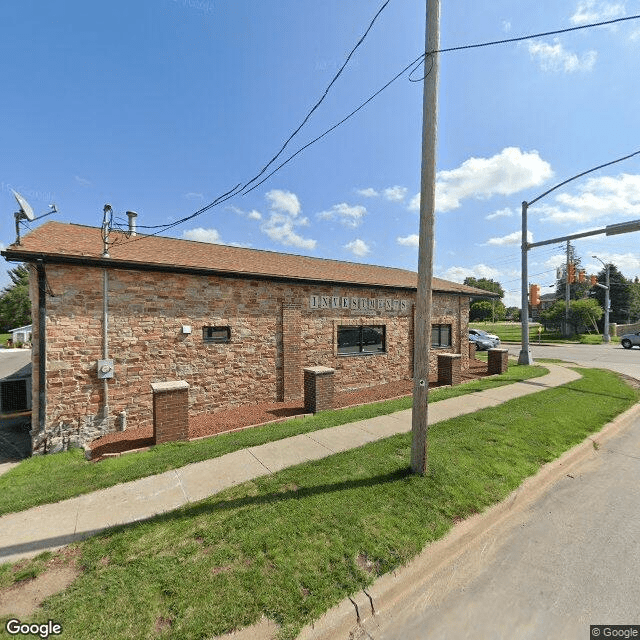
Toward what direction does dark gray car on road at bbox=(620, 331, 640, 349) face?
to the viewer's left

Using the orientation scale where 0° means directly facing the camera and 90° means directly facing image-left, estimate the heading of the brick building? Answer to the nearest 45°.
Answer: approximately 315°

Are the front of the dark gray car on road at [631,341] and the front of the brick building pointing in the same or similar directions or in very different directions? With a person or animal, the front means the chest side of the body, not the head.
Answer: very different directions

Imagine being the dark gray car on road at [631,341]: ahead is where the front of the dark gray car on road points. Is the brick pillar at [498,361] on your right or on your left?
on your left

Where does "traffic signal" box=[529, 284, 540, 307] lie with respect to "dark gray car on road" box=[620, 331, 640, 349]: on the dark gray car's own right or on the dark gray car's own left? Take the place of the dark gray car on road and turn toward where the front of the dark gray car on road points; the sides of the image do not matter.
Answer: on the dark gray car's own left

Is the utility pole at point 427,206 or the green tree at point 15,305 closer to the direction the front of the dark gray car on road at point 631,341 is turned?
the green tree

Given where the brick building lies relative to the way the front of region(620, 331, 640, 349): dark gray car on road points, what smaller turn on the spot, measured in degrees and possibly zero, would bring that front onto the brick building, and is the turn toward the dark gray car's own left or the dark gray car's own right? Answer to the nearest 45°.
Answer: approximately 90° to the dark gray car's own left

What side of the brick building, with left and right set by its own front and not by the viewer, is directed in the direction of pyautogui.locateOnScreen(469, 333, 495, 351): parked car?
left

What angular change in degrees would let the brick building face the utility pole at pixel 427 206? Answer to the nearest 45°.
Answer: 0° — it already faces it

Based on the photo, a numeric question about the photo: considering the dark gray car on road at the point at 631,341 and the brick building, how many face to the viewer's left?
1
